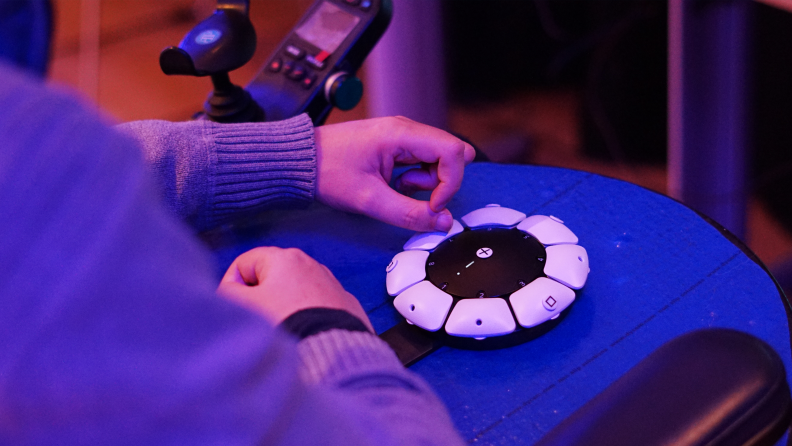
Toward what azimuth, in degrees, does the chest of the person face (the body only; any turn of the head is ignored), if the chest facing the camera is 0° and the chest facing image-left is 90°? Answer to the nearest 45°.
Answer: approximately 225°

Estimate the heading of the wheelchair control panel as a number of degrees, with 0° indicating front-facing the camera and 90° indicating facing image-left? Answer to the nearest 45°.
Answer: approximately 45°

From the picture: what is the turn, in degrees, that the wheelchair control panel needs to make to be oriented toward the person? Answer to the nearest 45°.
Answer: approximately 45° to its left

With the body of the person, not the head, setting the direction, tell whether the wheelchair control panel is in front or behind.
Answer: in front

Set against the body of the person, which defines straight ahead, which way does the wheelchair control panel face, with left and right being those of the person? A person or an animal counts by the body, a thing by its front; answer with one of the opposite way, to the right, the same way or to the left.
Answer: the opposite way
